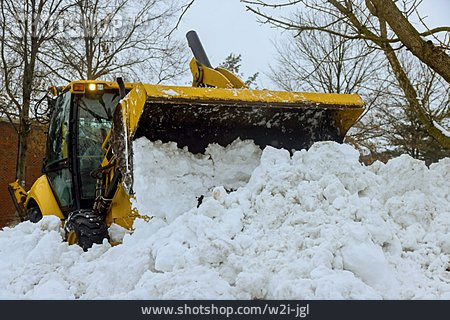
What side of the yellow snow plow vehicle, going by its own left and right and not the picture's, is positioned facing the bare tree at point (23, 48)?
back

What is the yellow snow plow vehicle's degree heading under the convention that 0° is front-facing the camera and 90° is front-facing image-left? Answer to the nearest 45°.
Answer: approximately 315°
